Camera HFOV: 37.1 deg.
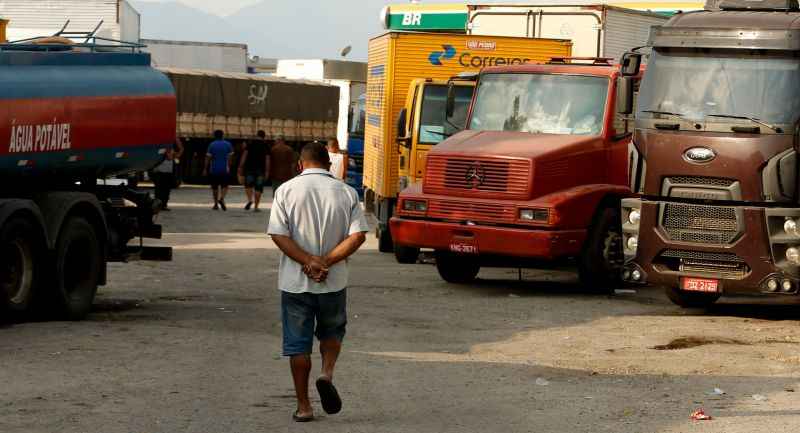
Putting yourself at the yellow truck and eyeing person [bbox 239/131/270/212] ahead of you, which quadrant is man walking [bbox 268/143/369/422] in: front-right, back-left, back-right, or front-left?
back-left

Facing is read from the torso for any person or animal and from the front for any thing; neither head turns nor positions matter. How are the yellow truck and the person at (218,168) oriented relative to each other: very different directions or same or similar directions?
very different directions

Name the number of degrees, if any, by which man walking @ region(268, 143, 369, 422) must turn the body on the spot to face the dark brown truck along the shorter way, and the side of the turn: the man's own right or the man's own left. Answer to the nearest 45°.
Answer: approximately 45° to the man's own right

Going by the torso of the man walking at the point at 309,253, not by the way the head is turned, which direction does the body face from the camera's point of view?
away from the camera

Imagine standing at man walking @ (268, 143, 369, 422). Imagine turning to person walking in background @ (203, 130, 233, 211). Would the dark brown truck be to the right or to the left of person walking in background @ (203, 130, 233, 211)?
right

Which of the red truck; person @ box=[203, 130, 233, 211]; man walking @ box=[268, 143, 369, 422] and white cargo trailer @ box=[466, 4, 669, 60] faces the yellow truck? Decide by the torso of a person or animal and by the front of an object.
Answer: the man walking

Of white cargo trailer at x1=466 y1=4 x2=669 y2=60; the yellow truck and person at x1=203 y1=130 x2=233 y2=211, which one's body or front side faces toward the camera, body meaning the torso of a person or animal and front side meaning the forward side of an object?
the yellow truck

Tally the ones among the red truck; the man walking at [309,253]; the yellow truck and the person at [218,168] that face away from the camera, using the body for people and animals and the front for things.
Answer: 2

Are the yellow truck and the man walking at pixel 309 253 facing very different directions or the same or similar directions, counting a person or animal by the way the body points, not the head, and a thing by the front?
very different directions

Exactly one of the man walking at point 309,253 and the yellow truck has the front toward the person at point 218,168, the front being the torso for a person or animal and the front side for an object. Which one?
the man walking

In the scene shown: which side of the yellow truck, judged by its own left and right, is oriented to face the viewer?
front

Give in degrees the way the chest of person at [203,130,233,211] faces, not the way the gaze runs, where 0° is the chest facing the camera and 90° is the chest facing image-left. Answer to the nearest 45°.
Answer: approximately 180°

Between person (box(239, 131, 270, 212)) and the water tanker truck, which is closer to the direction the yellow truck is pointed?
the water tanker truck

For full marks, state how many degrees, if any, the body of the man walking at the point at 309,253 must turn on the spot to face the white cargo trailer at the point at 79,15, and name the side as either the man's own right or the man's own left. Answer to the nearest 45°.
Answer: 0° — they already face it

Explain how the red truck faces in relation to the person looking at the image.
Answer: facing the viewer and to the left of the viewer
